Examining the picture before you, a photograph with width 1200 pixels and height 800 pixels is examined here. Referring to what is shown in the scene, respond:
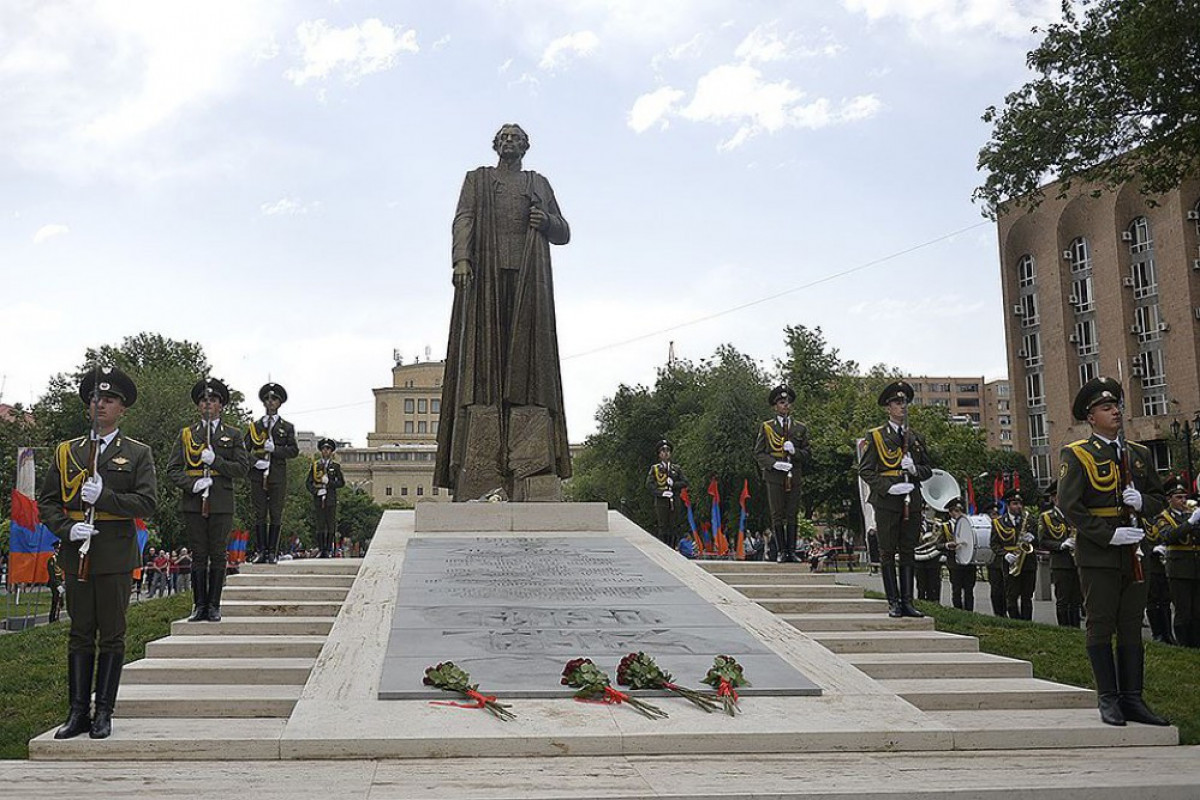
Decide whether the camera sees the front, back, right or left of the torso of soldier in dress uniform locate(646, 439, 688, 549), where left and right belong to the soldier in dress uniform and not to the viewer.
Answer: front

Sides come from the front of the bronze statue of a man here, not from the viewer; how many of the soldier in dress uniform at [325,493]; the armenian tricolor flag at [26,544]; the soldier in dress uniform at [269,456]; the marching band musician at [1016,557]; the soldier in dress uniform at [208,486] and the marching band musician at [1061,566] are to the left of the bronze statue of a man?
2

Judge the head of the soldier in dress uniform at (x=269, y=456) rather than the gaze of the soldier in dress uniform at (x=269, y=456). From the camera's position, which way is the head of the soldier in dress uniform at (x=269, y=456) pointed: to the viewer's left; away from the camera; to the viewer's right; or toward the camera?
toward the camera

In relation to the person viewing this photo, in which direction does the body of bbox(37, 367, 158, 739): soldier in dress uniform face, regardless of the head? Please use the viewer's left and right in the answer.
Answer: facing the viewer

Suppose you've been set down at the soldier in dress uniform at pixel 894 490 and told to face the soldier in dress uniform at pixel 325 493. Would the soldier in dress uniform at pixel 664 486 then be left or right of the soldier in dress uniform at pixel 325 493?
right

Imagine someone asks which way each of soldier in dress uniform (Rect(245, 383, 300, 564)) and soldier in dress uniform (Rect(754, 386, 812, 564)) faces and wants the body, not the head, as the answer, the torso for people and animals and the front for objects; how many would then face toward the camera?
2

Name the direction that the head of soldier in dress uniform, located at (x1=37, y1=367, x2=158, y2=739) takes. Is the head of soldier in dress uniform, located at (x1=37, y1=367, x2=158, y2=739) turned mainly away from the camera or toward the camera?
toward the camera

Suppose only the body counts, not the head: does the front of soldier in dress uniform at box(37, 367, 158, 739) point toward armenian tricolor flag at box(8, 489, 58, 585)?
no

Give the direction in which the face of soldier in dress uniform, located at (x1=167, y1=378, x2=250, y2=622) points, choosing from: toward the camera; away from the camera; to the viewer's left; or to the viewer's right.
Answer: toward the camera

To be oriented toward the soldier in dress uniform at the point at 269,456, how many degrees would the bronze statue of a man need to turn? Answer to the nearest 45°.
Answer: approximately 90° to its right

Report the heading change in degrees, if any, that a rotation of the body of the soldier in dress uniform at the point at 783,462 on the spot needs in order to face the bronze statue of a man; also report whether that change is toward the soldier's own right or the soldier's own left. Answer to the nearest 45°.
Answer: approximately 90° to the soldier's own right

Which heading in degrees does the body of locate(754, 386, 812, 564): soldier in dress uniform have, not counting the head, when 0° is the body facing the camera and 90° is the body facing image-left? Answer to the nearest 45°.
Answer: approximately 0°

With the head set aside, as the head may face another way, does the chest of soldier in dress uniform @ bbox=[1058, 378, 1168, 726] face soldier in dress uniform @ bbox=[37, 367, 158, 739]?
no

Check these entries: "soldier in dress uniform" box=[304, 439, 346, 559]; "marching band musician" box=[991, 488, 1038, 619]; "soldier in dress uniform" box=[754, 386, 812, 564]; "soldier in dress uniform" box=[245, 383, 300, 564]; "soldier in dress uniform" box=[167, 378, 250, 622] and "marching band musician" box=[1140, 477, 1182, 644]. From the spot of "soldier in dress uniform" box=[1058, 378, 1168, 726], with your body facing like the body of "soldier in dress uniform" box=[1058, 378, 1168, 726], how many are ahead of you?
0

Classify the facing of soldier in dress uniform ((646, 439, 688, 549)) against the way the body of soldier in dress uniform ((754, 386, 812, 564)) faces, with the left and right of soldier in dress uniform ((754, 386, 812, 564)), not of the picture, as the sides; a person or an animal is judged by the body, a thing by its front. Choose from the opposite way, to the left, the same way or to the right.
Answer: the same way

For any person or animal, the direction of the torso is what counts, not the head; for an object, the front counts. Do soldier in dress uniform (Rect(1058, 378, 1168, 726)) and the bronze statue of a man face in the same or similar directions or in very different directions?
same or similar directions

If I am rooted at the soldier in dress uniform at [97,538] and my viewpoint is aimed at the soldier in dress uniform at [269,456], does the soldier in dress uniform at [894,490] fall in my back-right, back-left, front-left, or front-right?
front-right

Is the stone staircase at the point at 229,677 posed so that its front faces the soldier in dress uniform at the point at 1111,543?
no

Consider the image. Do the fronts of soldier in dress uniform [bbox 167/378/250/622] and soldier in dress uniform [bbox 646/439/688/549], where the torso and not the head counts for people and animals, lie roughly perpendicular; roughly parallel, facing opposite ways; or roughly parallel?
roughly parallel

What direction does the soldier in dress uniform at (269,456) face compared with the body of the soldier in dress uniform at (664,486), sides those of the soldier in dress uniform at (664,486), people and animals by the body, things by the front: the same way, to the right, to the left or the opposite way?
the same way

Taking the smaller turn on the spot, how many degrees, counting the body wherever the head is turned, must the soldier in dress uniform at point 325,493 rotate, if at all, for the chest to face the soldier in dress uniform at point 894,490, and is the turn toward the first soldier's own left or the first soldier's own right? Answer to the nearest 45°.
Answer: approximately 45° to the first soldier's own left
